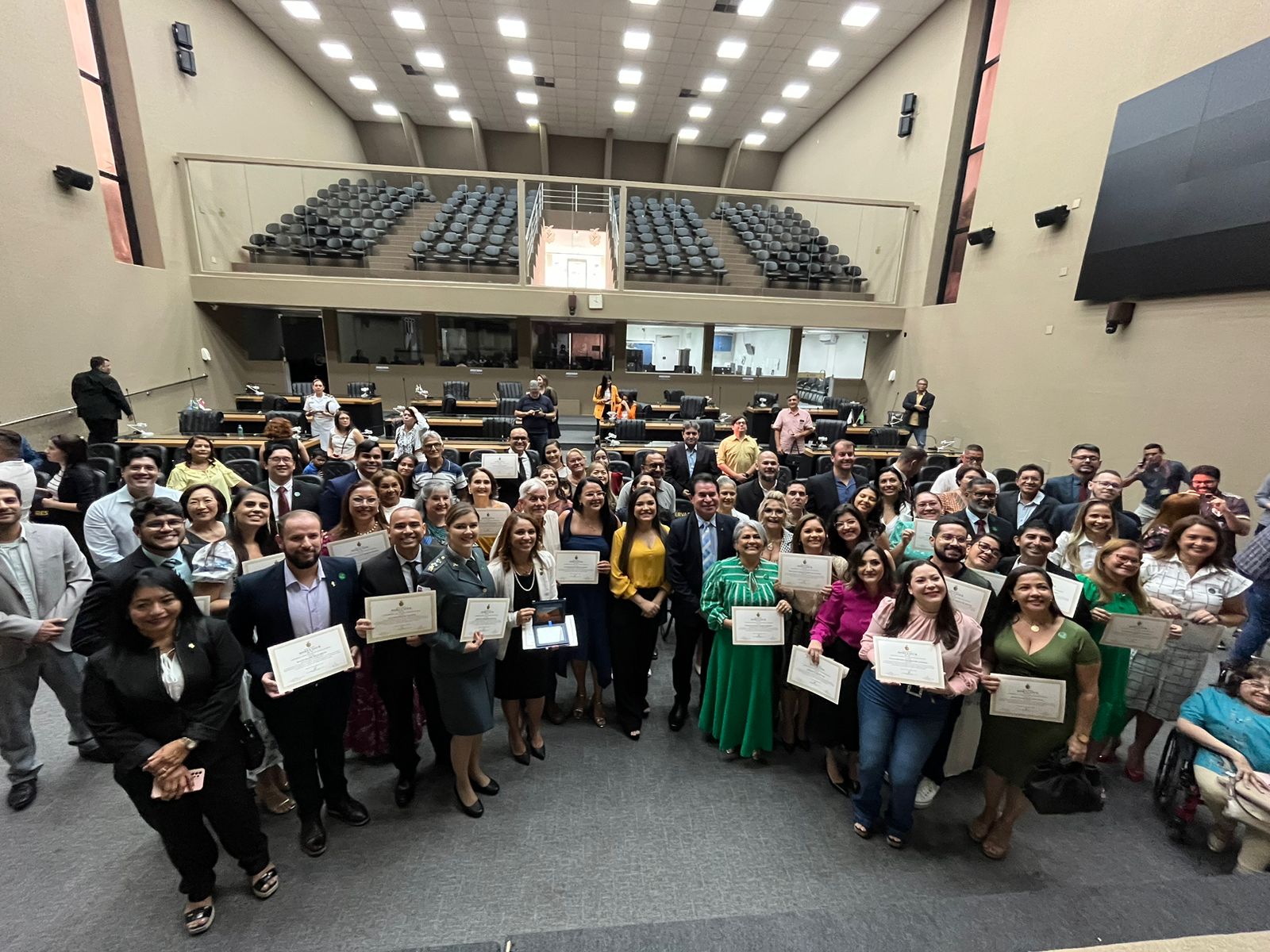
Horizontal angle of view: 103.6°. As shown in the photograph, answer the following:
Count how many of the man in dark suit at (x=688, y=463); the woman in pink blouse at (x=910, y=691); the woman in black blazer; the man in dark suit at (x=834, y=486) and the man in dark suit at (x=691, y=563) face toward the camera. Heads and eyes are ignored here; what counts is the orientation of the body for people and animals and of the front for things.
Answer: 5

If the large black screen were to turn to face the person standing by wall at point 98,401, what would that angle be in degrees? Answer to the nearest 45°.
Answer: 0° — it already faces them

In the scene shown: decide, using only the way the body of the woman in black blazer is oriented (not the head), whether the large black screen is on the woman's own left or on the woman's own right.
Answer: on the woman's own left

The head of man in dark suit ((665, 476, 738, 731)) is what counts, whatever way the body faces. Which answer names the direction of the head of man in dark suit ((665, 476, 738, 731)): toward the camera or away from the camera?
toward the camera

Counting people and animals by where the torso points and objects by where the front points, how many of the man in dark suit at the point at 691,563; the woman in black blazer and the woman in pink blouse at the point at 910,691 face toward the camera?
3

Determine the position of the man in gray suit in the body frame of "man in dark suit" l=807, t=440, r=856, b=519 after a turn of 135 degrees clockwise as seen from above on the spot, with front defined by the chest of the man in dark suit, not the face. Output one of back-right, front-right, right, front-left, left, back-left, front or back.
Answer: left

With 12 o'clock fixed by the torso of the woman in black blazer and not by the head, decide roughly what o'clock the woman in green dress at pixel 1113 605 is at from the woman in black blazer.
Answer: The woman in green dress is roughly at 10 o'clock from the woman in black blazer.

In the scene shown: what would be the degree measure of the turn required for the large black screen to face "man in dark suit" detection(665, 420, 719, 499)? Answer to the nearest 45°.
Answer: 0° — it already faces them

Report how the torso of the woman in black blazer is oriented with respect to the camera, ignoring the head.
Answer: toward the camera

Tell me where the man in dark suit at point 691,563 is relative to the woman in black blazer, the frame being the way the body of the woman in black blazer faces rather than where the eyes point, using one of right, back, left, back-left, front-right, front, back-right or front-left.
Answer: left

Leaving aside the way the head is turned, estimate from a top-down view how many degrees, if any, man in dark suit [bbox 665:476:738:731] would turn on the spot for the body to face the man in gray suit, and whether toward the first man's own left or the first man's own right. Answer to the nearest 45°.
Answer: approximately 90° to the first man's own right

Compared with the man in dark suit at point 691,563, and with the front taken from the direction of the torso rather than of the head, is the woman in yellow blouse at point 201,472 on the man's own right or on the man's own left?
on the man's own right

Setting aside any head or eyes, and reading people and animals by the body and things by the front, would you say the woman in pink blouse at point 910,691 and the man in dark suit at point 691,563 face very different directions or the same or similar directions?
same or similar directions

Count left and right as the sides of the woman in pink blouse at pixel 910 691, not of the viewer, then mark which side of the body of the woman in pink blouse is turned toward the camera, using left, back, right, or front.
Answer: front

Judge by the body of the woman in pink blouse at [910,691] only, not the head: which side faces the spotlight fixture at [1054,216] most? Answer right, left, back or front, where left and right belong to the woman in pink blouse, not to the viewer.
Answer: back

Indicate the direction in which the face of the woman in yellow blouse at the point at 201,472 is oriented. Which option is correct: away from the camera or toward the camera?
toward the camera

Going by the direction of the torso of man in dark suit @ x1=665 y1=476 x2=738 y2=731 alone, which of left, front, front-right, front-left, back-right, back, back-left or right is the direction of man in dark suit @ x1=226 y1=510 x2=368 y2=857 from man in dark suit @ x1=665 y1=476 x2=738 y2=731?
front-right

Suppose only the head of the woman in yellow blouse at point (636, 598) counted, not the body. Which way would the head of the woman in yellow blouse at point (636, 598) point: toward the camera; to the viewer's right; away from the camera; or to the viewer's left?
toward the camera

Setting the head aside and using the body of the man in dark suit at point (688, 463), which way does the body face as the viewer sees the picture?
toward the camera
